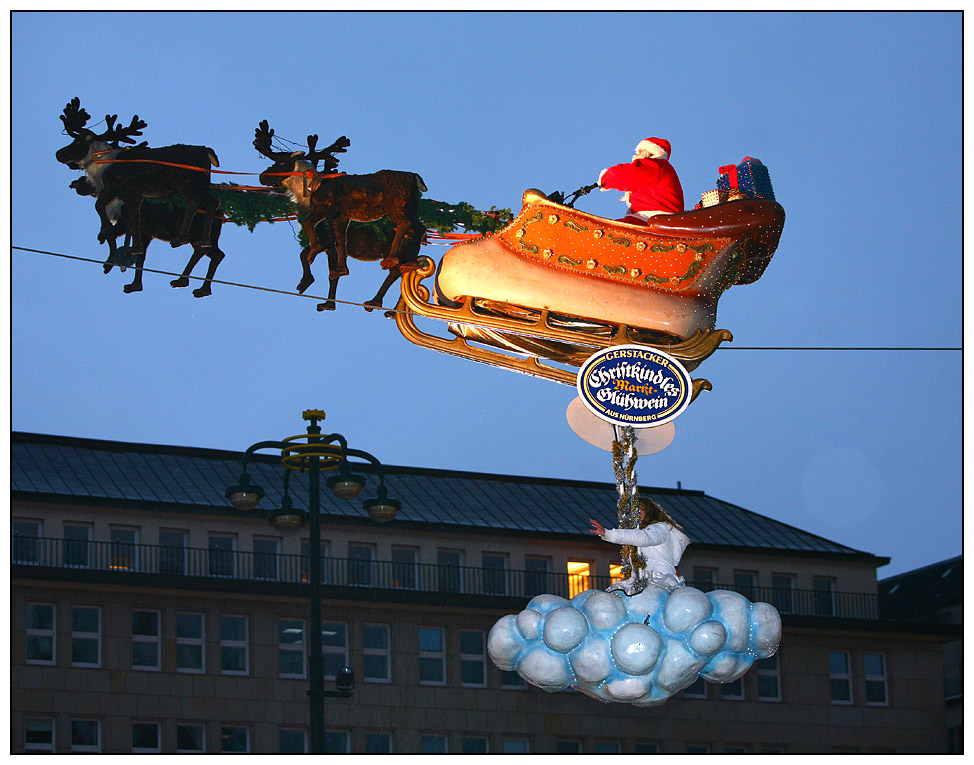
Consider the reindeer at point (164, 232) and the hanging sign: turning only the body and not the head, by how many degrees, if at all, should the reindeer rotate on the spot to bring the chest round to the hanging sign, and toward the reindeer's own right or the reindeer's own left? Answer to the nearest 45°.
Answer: approximately 180°

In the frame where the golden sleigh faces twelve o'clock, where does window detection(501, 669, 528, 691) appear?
The window is roughly at 3 o'clock from the golden sleigh.

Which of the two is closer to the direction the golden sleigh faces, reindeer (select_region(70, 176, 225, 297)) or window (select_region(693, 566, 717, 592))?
the reindeer

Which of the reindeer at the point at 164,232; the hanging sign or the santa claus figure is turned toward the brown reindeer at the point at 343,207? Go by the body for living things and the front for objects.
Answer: the santa claus figure

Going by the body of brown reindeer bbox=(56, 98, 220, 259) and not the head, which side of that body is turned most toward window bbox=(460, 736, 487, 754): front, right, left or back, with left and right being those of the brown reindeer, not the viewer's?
right

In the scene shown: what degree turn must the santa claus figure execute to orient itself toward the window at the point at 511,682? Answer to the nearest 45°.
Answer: approximately 90° to its right

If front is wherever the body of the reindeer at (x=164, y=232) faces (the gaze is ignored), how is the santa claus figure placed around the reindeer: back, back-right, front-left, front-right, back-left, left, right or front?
back

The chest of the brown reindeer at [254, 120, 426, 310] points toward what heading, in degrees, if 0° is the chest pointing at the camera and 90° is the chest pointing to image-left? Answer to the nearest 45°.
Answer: approximately 90°

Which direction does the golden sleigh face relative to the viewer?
to the viewer's left

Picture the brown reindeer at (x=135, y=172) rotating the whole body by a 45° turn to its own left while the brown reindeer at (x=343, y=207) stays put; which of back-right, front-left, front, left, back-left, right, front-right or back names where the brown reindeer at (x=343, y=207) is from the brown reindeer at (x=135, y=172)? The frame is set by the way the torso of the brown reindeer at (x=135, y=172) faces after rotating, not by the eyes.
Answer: back-left

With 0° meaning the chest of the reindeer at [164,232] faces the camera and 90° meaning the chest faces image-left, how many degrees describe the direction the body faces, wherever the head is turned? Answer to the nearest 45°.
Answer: approximately 90°

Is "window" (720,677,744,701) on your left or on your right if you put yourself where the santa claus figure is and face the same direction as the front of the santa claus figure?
on your right

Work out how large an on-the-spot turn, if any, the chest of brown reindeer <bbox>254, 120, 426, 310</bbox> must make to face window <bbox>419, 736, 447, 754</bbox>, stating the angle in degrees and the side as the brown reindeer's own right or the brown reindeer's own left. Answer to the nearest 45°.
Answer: approximately 90° to the brown reindeer's own right

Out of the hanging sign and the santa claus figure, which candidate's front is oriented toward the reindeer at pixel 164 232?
the santa claus figure
